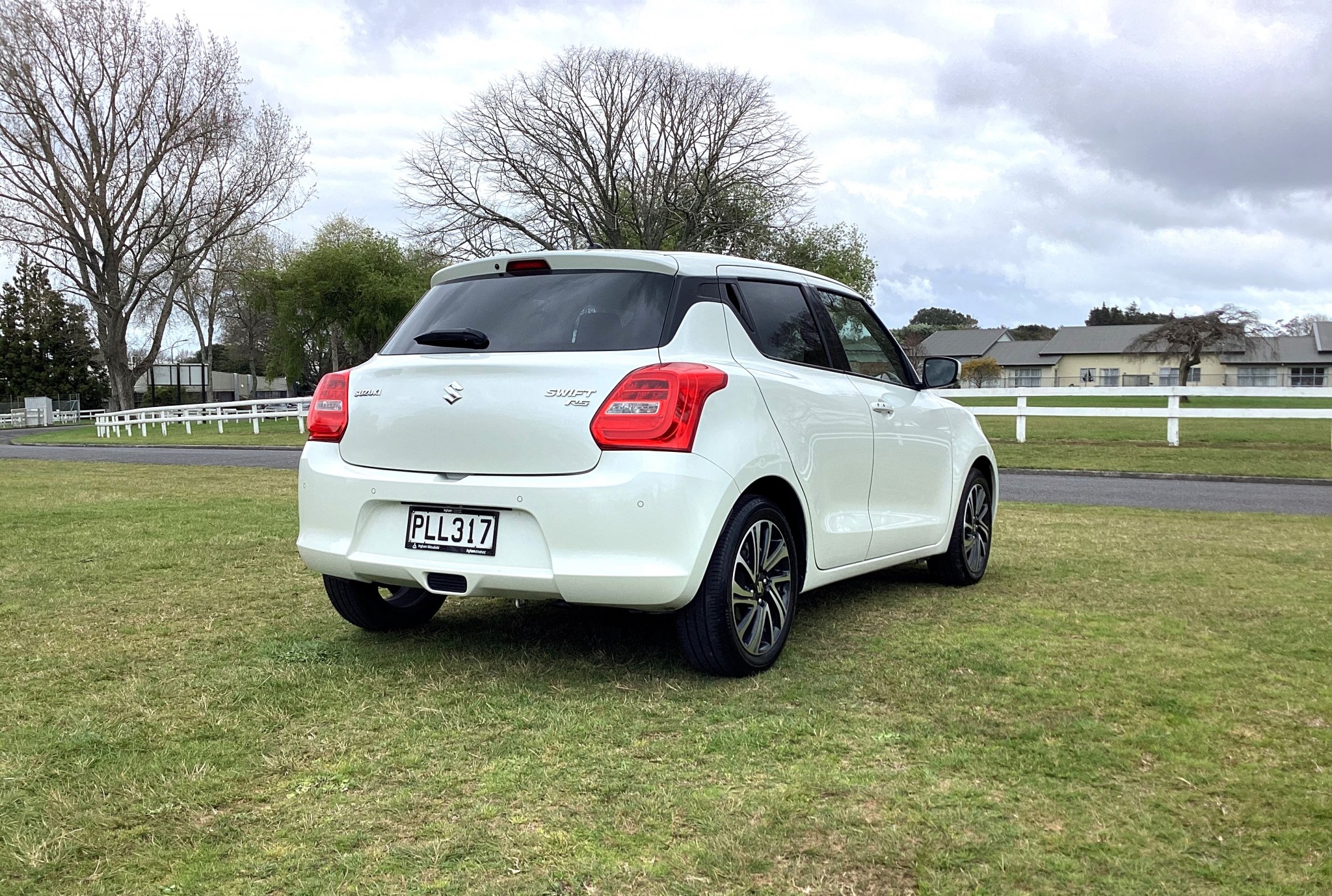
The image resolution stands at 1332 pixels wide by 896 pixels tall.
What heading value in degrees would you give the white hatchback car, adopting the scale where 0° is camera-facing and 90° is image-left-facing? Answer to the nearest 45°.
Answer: approximately 225°

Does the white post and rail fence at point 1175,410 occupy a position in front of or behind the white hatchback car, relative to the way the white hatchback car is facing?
in front

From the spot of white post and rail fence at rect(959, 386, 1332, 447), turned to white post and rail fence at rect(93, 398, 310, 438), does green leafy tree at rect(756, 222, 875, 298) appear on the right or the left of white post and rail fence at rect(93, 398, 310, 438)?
right

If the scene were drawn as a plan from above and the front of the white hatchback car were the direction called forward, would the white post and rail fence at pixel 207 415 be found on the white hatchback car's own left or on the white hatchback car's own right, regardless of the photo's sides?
on the white hatchback car's own left
